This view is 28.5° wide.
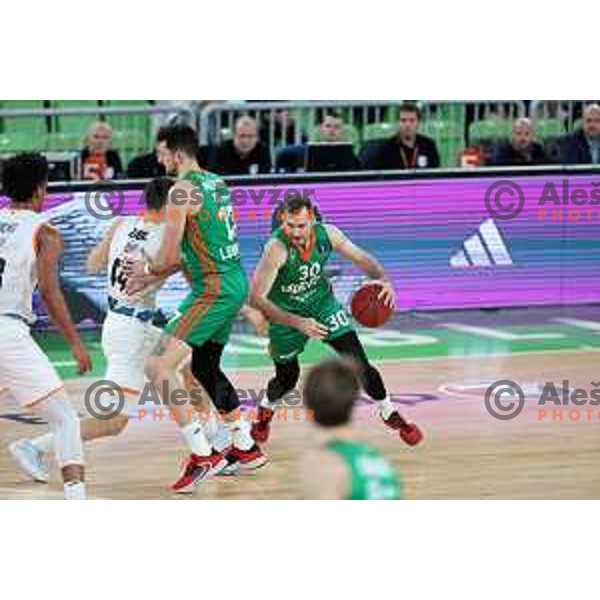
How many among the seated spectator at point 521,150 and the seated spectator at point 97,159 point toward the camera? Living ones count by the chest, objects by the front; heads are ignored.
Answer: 2

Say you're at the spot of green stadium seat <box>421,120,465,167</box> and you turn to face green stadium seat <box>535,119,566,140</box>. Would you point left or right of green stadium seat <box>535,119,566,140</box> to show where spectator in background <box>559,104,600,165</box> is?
right

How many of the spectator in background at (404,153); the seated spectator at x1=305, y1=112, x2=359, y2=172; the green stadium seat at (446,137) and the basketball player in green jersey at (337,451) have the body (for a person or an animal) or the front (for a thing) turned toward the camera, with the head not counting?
3

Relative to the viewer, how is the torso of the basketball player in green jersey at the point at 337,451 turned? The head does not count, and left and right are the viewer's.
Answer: facing away from the viewer and to the left of the viewer

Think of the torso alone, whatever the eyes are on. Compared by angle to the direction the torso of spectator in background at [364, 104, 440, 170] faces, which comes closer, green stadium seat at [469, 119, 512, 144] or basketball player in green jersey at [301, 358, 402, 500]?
the basketball player in green jersey

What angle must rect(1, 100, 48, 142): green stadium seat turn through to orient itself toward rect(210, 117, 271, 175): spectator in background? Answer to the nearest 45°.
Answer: approximately 45° to its left

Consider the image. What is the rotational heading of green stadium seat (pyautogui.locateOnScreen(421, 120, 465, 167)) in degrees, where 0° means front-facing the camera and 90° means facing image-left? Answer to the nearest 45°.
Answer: approximately 0°

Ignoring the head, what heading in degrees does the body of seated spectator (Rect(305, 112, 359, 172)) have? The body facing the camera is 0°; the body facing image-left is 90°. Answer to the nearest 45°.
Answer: approximately 0°
